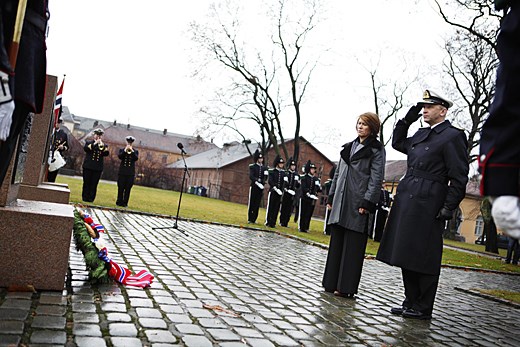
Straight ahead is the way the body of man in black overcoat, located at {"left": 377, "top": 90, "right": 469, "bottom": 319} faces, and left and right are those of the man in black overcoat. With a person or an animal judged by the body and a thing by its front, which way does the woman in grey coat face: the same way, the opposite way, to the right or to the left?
the same way

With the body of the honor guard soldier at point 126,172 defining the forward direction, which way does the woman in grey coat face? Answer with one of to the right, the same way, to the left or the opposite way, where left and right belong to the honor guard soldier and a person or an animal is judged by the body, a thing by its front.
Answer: to the right

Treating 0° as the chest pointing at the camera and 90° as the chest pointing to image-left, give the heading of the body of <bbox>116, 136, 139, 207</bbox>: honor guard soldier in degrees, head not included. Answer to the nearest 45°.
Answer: approximately 0°

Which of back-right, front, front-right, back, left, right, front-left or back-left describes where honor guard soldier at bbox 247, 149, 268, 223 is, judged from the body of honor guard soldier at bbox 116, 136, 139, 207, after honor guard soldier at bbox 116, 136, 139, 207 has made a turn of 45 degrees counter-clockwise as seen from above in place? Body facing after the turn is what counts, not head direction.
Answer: front-left

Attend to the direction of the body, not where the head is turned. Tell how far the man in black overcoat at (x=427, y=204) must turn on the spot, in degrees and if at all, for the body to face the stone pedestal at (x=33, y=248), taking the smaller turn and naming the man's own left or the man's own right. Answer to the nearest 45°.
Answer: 0° — they already face it

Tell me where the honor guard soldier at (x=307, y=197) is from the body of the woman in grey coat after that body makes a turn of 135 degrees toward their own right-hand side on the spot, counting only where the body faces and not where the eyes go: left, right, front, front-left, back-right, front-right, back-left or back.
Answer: front

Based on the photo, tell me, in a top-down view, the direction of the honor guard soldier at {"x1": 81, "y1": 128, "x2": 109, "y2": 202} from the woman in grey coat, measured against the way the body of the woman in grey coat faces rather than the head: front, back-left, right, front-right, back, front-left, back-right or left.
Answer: right

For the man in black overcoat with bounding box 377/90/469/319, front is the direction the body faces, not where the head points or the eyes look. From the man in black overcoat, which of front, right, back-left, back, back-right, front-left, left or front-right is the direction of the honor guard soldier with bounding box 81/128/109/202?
right

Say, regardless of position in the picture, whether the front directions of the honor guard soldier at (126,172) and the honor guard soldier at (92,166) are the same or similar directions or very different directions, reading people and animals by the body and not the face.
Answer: same or similar directions

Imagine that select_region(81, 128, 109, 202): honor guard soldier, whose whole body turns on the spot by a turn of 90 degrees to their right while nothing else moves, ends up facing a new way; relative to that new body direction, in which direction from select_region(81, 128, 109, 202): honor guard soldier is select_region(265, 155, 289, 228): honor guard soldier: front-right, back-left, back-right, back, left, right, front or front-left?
back

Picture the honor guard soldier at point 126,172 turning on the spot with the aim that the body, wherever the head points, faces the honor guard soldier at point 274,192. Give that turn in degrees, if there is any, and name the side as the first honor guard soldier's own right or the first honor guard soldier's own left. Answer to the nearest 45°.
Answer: approximately 90° to the first honor guard soldier's own left

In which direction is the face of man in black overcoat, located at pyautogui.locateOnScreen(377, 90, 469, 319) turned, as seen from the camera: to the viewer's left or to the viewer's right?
to the viewer's left

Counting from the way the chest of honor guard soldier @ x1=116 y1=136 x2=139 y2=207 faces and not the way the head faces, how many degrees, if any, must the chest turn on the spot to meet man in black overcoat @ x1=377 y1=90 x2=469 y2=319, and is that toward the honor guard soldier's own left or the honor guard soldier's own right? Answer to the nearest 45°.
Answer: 0° — they already face them

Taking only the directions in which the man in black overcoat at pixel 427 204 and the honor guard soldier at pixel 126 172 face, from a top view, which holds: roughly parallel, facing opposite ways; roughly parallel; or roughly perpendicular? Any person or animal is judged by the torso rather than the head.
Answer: roughly perpendicular

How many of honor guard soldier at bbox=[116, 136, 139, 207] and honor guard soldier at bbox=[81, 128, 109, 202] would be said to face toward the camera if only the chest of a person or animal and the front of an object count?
2

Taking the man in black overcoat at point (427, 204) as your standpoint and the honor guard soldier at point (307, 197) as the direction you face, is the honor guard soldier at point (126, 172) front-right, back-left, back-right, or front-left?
front-left
